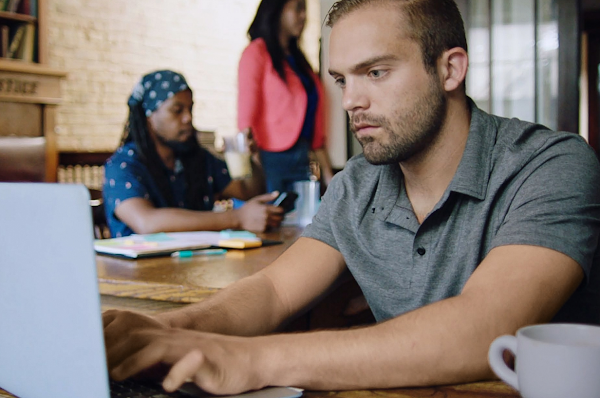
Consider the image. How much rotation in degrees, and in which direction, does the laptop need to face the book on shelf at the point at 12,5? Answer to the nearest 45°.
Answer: approximately 45° to its left

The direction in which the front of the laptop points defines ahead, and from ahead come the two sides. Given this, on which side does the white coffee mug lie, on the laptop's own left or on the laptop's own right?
on the laptop's own right

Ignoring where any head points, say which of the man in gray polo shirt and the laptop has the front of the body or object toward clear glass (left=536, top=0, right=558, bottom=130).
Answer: the laptop

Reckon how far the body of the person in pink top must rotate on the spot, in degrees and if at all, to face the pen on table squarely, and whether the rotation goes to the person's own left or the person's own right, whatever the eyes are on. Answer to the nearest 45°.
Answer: approximately 45° to the person's own right

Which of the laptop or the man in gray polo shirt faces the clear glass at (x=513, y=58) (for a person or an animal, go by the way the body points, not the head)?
the laptop

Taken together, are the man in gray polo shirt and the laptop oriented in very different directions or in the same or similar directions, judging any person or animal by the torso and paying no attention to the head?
very different directions

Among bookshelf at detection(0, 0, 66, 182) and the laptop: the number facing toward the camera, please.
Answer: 1

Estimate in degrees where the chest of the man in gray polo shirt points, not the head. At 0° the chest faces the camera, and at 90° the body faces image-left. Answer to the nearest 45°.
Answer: approximately 45°

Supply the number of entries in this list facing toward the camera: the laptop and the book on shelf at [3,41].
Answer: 1

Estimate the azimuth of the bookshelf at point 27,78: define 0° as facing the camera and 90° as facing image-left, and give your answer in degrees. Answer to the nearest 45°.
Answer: approximately 0°
